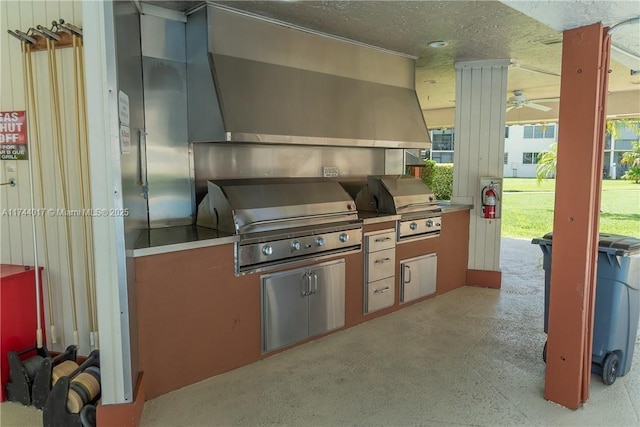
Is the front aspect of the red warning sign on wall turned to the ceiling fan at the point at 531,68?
no

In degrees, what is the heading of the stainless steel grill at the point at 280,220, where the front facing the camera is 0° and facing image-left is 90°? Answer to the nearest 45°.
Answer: approximately 315°

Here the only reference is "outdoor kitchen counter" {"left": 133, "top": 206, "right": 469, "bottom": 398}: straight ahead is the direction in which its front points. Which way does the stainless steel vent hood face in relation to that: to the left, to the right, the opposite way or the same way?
the same way

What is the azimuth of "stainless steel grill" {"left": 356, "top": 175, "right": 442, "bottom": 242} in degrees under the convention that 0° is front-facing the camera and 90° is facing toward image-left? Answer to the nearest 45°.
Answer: approximately 315°

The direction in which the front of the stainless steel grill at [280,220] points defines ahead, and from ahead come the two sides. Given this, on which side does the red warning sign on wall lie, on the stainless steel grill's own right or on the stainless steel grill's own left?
on the stainless steel grill's own right

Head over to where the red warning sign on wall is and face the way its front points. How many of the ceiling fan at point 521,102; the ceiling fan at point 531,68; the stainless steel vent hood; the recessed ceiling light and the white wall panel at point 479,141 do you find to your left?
5

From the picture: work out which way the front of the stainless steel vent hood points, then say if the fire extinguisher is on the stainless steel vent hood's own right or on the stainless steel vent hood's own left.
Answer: on the stainless steel vent hood's own left

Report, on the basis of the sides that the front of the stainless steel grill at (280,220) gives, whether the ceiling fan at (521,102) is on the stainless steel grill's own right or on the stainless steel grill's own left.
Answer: on the stainless steel grill's own left

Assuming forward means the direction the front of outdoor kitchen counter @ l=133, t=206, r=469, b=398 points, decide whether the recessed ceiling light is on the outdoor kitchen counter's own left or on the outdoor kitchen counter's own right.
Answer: on the outdoor kitchen counter's own left

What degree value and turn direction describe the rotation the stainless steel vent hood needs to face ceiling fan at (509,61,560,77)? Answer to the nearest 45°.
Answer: approximately 90° to its left

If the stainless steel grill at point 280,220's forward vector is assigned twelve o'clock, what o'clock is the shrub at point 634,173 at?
The shrub is roughly at 9 o'clock from the stainless steel grill.

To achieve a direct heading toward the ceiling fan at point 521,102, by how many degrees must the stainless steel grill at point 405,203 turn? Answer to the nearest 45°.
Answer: approximately 90° to its left

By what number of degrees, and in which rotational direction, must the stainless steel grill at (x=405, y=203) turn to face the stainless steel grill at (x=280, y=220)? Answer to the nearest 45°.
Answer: approximately 90° to its right

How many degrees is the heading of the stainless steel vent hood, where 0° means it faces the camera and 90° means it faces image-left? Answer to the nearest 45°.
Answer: approximately 315°
